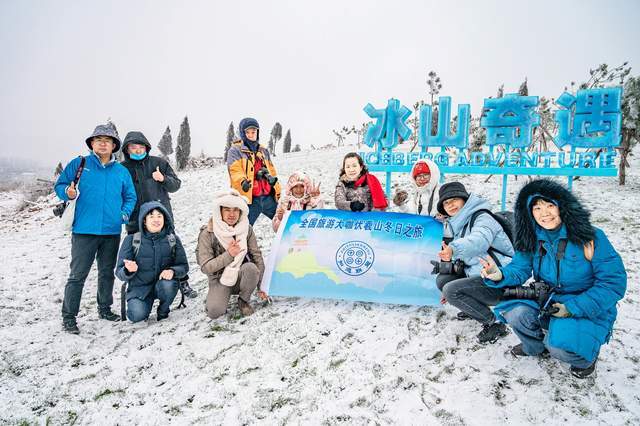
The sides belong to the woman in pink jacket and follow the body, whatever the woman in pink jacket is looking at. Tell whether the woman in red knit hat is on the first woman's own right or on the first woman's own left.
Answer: on the first woman's own left

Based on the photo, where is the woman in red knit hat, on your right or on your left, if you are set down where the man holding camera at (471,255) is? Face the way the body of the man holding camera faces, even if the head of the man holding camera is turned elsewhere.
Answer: on your right

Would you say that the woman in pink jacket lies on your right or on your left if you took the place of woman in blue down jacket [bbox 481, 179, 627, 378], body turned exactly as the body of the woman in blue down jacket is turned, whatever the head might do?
on your right

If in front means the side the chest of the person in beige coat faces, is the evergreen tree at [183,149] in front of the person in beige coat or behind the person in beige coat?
behind
